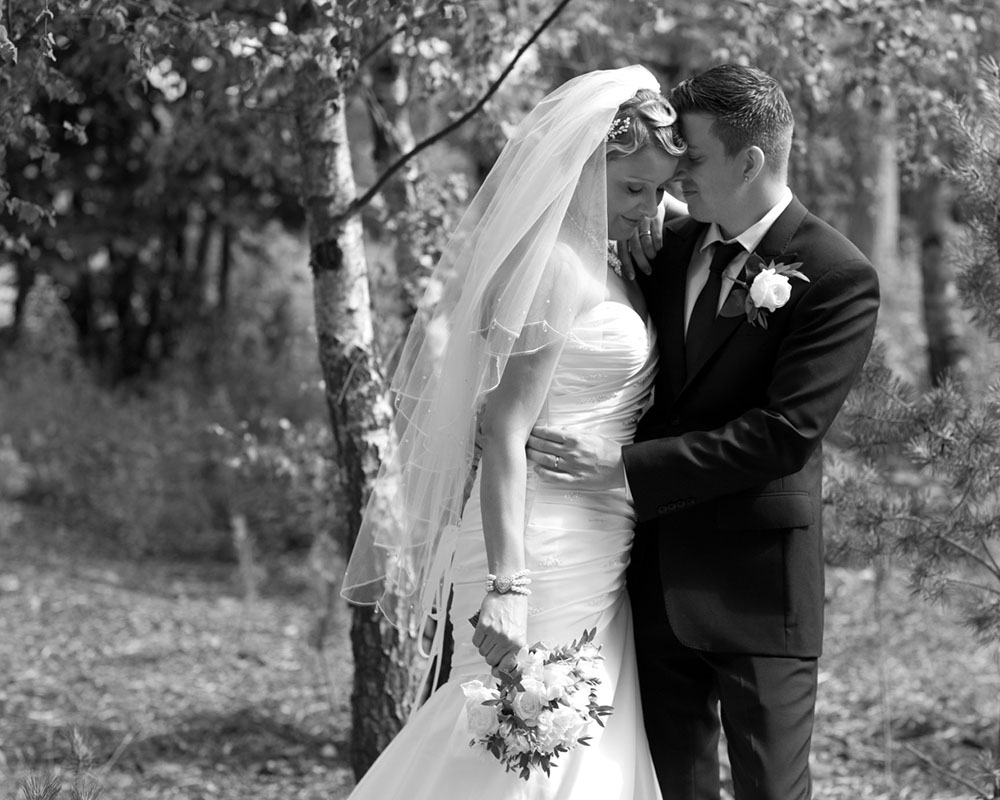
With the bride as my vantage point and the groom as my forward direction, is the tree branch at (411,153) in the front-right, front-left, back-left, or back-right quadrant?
back-left

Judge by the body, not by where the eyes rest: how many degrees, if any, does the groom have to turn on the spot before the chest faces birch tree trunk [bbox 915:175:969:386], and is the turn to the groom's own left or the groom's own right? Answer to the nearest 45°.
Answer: approximately 135° to the groom's own right

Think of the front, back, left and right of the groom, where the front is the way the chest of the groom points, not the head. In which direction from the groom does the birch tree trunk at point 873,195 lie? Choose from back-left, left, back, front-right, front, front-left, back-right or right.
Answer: back-right

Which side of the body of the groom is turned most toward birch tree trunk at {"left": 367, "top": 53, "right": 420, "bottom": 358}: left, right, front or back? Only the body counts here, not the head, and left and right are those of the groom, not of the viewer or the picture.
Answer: right

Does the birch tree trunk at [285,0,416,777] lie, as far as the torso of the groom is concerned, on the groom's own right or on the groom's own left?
on the groom's own right

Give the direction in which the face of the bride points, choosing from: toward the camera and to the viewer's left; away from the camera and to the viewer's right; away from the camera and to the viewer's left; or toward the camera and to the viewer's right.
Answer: toward the camera and to the viewer's right

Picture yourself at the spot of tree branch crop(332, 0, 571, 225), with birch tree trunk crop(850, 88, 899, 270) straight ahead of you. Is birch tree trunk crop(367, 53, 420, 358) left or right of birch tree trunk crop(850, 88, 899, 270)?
left

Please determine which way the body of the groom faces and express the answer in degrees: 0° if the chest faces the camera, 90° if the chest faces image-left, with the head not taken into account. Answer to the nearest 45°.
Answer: approximately 45°

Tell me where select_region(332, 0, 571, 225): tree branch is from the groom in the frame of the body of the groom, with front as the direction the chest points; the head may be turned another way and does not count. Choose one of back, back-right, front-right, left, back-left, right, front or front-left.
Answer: right
